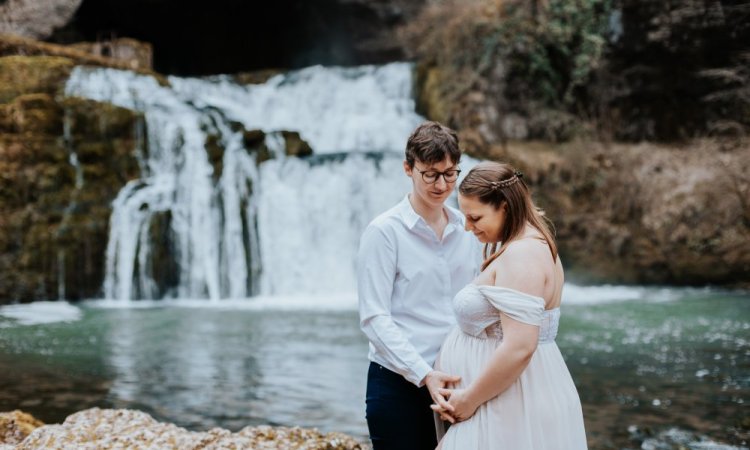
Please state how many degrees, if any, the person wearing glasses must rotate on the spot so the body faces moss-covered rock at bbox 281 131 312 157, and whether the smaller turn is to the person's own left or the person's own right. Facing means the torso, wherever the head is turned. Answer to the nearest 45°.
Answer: approximately 135° to the person's own left

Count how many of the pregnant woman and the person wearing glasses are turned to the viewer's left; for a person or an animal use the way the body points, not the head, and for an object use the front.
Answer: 1

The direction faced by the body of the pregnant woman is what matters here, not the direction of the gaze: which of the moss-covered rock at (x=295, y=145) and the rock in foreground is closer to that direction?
the rock in foreground

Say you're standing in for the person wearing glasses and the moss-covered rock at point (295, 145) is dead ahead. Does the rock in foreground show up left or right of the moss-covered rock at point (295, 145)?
left

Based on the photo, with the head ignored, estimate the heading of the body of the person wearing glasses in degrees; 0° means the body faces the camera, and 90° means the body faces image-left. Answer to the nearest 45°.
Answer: approximately 315°

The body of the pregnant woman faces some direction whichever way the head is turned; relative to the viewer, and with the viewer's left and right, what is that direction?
facing to the left of the viewer
